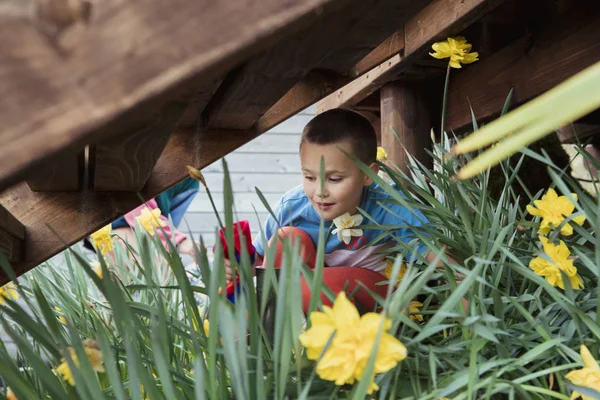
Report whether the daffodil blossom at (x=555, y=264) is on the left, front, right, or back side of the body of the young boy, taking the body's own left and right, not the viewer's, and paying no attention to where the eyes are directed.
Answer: left

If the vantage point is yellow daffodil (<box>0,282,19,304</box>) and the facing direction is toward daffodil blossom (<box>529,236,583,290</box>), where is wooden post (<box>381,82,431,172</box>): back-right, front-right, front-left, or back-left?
front-left

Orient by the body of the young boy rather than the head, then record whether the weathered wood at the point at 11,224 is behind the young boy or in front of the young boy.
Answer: in front

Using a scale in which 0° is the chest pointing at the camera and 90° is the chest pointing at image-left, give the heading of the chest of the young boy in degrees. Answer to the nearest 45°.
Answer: approximately 45°

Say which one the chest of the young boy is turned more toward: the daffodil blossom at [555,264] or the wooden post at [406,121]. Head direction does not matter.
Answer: the daffodil blossom

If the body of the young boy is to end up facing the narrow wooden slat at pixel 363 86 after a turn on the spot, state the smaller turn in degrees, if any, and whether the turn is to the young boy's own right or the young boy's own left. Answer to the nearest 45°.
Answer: approximately 135° to the young boy's own right

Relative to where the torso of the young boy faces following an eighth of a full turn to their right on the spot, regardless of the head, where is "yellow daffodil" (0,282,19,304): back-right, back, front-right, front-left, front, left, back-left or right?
front

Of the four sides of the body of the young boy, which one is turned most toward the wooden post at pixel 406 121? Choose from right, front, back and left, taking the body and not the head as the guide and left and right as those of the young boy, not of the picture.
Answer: back

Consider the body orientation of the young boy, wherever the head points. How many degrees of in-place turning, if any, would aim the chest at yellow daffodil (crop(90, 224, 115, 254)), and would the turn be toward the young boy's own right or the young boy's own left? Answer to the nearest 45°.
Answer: approximately 45° to the young boy's own right

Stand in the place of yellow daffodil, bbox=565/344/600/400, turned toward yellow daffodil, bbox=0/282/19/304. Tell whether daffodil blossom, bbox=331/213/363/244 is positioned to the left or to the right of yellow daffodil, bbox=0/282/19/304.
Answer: right

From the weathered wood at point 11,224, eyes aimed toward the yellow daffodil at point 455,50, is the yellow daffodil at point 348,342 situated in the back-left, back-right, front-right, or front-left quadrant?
front-right

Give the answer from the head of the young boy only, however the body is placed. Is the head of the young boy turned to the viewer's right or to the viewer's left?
to the viewer's left
